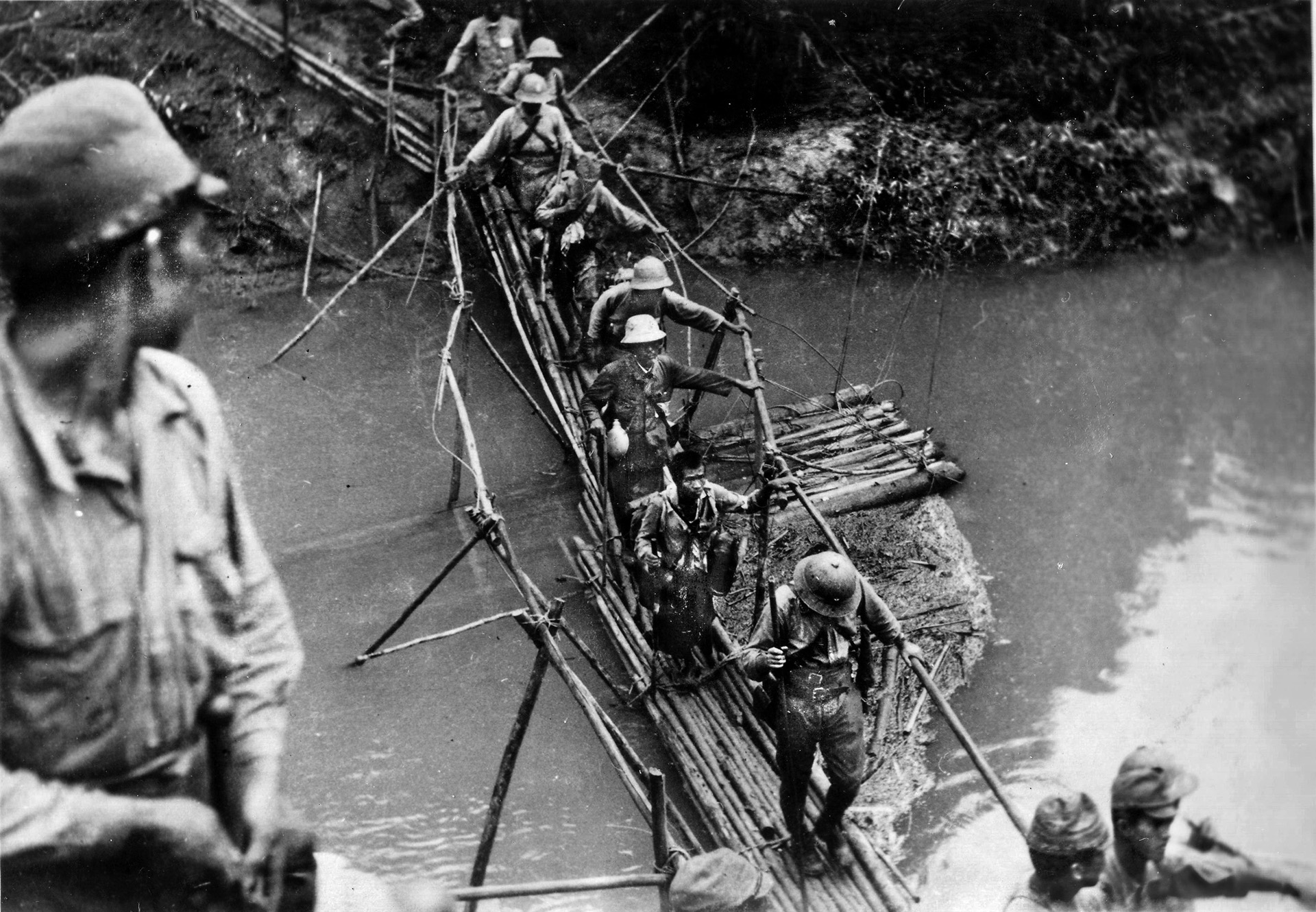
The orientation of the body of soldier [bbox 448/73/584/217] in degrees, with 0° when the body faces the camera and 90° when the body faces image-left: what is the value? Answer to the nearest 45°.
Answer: approximately 0°

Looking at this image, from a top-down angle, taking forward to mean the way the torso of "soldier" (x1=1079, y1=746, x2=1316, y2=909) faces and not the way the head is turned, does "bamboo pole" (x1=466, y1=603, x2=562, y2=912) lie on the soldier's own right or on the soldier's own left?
on the soldier's own right

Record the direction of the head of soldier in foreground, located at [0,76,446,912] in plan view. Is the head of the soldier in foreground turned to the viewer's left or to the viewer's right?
to the viewer's right

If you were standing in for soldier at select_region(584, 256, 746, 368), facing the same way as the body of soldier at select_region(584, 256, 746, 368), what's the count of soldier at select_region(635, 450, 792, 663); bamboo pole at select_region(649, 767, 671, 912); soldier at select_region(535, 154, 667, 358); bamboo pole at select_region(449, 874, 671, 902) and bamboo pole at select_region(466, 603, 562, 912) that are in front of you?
4

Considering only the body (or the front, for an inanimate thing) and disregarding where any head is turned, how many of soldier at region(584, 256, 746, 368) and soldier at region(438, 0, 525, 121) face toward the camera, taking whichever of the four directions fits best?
2

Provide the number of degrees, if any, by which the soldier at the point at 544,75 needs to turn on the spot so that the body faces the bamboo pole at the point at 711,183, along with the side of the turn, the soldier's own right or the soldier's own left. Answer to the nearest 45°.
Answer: approximately 45° to the soldier's own left

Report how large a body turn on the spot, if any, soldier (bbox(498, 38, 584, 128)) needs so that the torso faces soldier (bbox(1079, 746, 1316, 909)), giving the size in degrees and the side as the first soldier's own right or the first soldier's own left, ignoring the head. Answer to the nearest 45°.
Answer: approximately 45° to the first soldier's own left

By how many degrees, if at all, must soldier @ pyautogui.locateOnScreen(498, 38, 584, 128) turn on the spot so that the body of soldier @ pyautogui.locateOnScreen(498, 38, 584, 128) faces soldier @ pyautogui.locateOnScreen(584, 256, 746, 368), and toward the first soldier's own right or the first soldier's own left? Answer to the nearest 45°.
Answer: approximately 45° to the first soldier's own left
